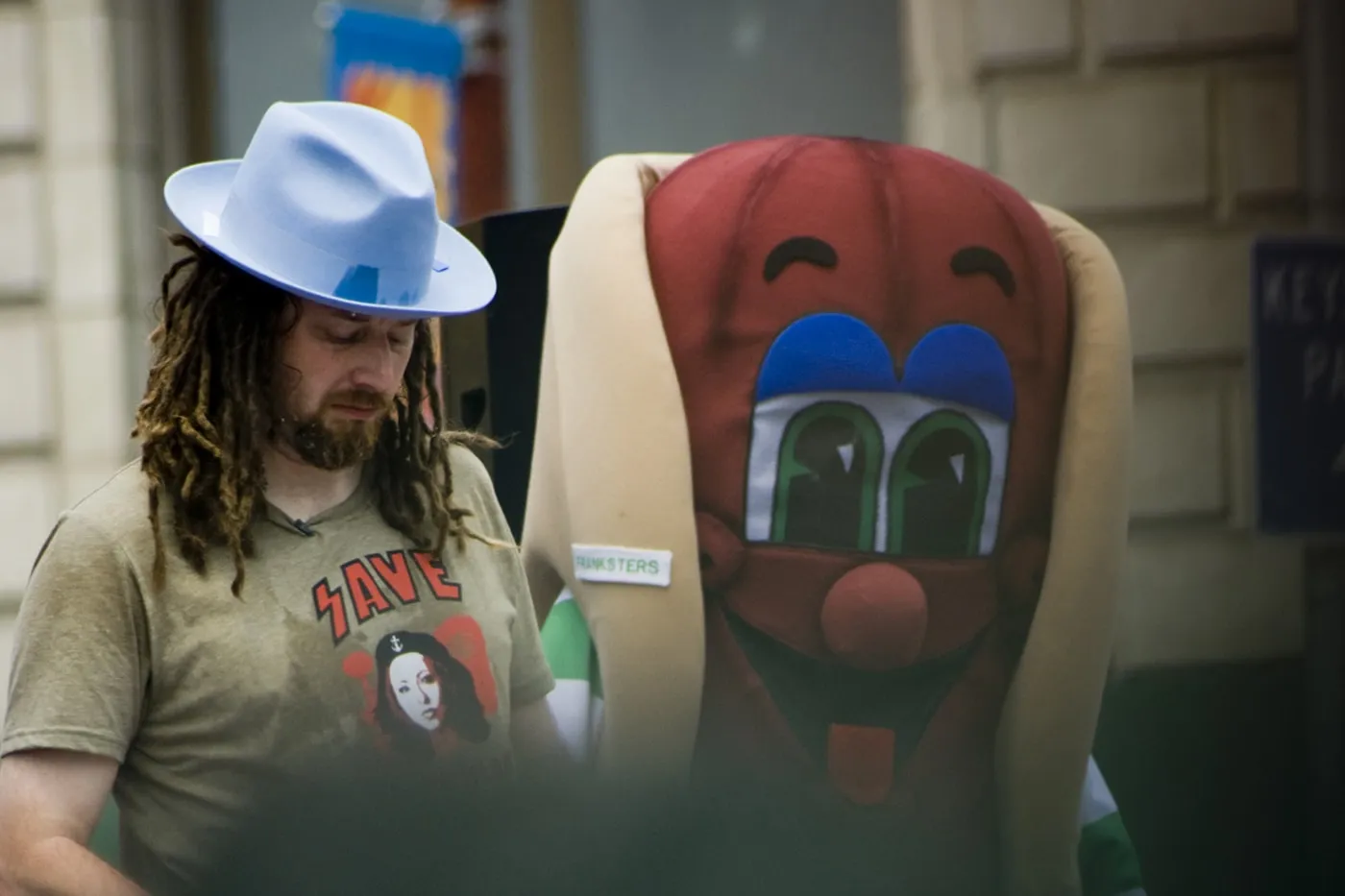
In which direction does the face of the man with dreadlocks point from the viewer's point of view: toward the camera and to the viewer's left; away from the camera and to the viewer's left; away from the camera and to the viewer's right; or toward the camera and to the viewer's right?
toward the camera and to the viewer's right

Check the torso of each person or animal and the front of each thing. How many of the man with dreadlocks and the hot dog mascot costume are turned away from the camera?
0

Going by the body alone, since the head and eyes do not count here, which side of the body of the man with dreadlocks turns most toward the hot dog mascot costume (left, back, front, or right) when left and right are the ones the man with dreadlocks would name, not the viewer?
left

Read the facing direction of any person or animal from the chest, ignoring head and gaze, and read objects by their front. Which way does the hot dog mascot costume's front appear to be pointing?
toward the camera

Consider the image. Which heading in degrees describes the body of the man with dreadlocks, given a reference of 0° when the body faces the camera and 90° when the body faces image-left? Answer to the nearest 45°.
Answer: approximately 315°

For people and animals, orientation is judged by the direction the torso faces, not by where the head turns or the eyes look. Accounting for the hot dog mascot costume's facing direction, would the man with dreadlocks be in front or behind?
in front
